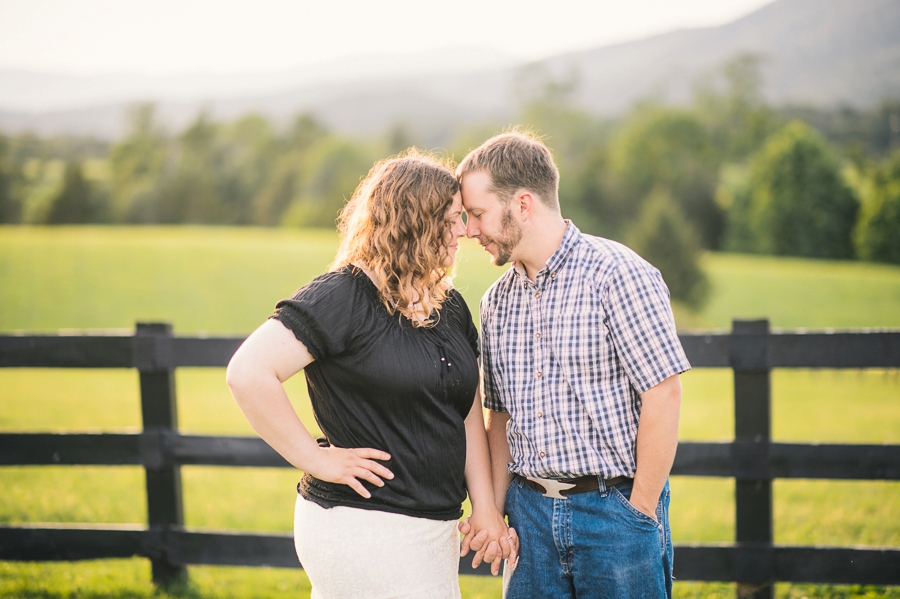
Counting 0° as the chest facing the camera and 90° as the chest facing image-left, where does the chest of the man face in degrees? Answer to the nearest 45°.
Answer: approximately 45°

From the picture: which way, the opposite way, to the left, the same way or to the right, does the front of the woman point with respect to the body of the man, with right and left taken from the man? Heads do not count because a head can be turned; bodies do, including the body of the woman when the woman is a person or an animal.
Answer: to the left

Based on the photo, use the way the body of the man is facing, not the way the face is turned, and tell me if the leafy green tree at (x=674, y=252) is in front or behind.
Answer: behind

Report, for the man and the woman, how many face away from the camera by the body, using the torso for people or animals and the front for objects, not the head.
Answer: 0

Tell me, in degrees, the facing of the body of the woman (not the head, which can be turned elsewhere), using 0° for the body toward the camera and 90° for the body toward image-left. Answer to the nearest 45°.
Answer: approximately 315°

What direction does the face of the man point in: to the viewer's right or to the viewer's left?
to the viewer's left

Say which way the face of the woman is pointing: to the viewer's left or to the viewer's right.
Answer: to the viewer's right
